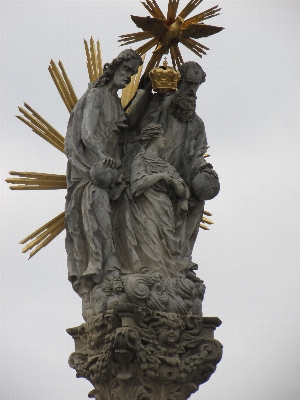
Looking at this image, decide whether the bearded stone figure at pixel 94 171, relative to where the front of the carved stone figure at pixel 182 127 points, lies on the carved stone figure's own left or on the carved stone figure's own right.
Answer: on the carved stone figure's own right

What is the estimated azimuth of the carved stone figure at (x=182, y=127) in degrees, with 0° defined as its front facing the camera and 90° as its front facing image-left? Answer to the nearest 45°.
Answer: approximately 0°

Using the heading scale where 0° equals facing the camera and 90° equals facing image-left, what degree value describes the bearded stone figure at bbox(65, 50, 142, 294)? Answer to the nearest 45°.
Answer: approximately 315°
